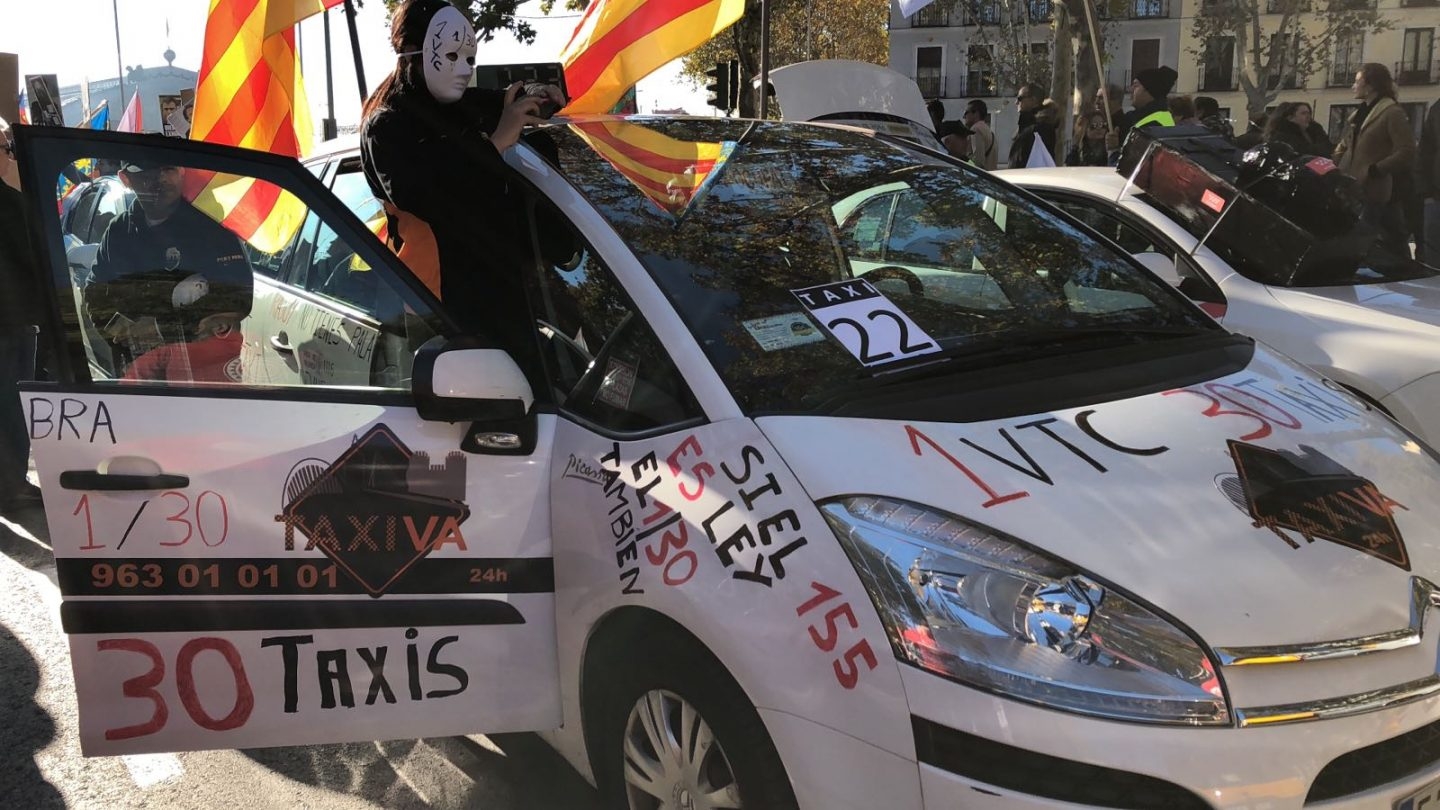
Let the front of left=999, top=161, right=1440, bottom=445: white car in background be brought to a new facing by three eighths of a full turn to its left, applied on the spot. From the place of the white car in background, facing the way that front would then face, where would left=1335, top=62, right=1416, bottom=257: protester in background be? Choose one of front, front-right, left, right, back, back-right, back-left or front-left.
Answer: front

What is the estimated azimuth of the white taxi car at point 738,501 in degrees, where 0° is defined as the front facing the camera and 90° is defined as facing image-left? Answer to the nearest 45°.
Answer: approximately 315°

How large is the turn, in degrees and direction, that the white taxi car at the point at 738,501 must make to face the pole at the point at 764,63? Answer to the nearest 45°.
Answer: approximately 135° to its left

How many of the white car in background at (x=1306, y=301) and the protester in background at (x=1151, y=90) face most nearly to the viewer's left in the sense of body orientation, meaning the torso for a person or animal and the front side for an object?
1

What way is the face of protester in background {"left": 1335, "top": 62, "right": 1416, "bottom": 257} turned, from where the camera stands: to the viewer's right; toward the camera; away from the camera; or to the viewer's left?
to the viewer's left

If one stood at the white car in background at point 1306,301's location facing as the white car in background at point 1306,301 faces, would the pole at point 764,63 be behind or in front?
behind

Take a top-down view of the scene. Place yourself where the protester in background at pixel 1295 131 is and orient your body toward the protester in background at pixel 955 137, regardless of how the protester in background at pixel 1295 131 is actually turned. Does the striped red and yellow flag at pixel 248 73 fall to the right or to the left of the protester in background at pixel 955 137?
left

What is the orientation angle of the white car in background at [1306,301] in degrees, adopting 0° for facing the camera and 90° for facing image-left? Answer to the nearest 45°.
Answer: approximately 315°
